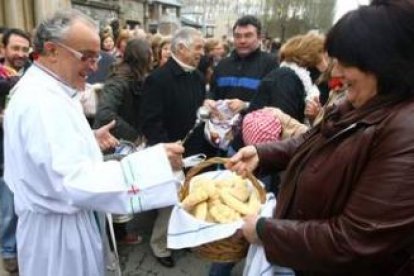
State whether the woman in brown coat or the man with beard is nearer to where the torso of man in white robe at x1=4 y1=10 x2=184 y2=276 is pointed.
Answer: the woman in brown coat

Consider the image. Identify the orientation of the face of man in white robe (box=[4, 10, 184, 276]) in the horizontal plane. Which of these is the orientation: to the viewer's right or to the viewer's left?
to the viewer's right

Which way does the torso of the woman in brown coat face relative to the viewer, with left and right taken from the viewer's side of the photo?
facing to the left of the viewer

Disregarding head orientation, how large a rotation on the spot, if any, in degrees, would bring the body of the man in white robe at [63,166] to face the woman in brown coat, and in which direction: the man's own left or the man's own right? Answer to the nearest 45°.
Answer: approximately 45° to the man's own right

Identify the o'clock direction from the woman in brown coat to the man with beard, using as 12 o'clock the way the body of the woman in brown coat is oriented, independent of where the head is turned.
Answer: The man with beard is roughly at 1 o'clock from the woman in brown coat.

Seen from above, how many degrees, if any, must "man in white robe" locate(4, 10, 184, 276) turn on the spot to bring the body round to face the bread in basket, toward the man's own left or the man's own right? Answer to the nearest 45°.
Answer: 0° — they already face it

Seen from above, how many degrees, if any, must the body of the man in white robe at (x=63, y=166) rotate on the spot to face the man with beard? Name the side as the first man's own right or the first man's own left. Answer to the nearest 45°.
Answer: approximately 90° to the first man's own left

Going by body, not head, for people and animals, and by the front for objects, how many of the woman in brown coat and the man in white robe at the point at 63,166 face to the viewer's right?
1

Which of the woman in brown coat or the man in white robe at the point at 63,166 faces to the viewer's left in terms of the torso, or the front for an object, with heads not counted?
the woman in brown coat

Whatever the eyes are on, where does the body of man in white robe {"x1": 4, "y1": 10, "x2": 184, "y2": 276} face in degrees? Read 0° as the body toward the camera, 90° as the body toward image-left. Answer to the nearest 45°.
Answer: approximately 270°
